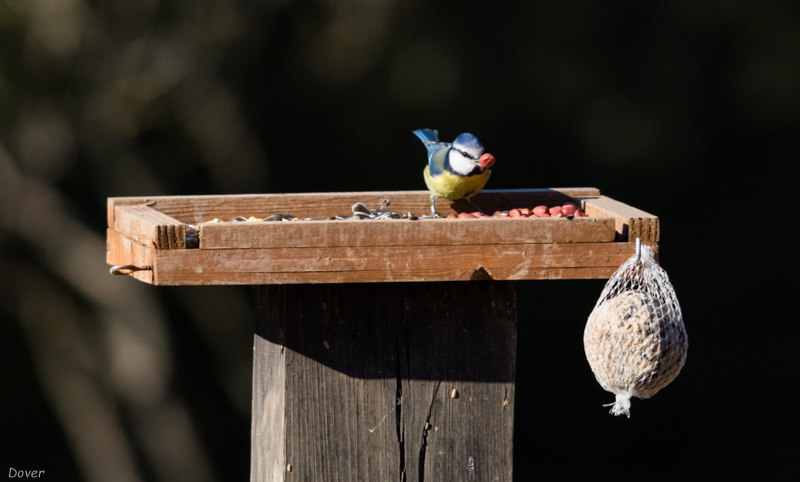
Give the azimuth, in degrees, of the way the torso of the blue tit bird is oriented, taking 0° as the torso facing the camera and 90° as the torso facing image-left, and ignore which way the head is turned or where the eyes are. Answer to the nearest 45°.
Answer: approximately 315°
